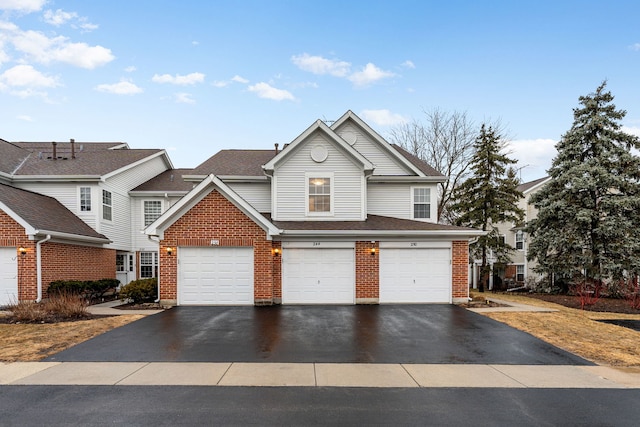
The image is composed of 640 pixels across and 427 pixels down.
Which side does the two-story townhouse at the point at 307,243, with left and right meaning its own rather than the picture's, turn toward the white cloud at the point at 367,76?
back

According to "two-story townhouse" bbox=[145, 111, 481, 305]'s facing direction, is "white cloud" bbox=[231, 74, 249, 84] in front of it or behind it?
behind

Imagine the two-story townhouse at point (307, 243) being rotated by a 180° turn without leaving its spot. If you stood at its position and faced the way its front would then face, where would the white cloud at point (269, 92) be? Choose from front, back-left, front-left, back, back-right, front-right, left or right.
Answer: front

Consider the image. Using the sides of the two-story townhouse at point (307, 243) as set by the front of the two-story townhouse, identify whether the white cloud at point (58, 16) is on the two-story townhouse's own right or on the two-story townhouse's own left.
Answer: on the two-story townhouse's own right

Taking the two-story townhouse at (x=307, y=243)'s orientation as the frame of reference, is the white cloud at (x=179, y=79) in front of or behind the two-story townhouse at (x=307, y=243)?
behind

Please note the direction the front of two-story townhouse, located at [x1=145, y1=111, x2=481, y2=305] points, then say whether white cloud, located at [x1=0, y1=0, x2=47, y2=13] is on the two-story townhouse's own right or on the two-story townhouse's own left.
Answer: on the two-story townhouse's own right

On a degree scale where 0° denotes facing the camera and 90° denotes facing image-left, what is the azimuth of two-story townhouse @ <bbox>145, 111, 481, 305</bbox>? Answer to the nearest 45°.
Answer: approximately 0°

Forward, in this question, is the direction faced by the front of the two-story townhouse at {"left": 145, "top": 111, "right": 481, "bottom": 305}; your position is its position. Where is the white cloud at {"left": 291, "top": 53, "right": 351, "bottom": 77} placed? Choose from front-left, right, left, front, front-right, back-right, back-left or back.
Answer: back
